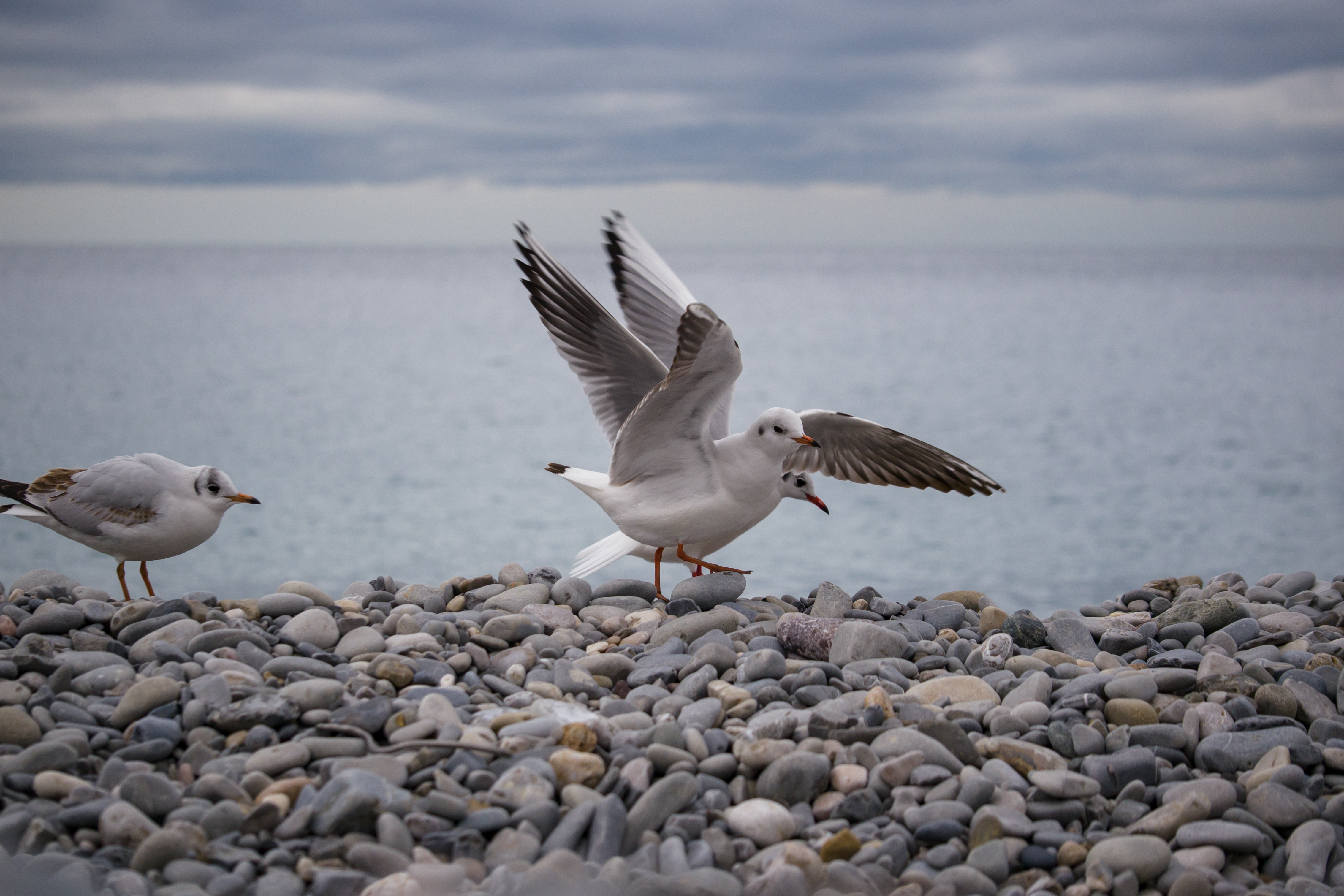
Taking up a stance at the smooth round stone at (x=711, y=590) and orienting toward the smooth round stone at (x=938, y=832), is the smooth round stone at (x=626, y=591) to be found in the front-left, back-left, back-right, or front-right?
back-right

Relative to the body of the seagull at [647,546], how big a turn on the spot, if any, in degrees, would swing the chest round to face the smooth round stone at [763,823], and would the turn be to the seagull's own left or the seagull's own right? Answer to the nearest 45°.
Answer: approximately 90° to the seagull's own right

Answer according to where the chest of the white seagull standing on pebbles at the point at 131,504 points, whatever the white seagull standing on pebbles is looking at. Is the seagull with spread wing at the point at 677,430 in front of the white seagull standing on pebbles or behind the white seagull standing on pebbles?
in front

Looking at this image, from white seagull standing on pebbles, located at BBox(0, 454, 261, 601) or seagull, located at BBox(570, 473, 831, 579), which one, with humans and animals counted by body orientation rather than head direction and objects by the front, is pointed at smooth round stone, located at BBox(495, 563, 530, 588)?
the white seagull standing on pebbles

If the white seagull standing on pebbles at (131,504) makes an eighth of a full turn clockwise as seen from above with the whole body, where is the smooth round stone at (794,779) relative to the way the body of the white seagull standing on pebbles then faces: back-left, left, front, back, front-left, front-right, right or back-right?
front

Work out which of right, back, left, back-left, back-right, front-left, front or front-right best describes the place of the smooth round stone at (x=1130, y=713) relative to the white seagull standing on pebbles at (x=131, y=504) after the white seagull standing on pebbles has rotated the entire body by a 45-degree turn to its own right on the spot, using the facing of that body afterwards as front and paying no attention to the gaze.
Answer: front

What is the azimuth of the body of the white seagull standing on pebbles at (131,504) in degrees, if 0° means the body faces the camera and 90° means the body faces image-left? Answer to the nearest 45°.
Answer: approximately 270°

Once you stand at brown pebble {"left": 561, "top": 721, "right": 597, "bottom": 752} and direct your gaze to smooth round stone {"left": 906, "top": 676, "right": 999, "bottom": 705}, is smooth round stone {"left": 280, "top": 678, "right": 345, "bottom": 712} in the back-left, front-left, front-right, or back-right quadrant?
back-left

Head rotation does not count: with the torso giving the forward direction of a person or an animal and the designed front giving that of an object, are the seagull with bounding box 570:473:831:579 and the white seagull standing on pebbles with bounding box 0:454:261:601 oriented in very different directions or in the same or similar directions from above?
same or similar directions

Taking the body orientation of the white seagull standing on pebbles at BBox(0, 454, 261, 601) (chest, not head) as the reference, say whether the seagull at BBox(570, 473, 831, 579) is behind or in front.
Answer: in front

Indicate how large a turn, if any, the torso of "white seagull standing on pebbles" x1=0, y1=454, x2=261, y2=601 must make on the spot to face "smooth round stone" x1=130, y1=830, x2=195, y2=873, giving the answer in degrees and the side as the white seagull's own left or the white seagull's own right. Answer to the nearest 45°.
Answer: approximately 90° to the white seagull's own right

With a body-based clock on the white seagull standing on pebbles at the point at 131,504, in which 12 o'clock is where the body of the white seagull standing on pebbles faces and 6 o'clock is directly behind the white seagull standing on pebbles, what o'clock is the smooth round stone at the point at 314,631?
The smooth round stone is roughly at 2 o'clock from the white seagull standing on pebbles.

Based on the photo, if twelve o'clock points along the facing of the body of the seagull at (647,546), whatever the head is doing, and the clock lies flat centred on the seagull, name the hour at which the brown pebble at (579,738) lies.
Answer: The brown pebble is roughly at 3 o'clock from the seagull.

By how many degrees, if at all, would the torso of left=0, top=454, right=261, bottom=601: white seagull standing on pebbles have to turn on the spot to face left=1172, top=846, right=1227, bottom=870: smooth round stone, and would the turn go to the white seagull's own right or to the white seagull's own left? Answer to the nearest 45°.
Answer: approximately 45° to the white seagull's own right

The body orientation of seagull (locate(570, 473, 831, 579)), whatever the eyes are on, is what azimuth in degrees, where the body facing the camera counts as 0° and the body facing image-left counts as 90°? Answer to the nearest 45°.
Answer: approximately 270°

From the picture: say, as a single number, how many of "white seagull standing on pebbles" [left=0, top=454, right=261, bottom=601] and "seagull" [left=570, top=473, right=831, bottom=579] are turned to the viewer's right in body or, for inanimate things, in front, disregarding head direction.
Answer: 2

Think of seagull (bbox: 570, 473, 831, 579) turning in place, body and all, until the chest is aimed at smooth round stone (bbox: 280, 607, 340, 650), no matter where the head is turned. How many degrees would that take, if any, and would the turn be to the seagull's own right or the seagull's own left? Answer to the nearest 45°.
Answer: approximately 135° to the seagull's own right
